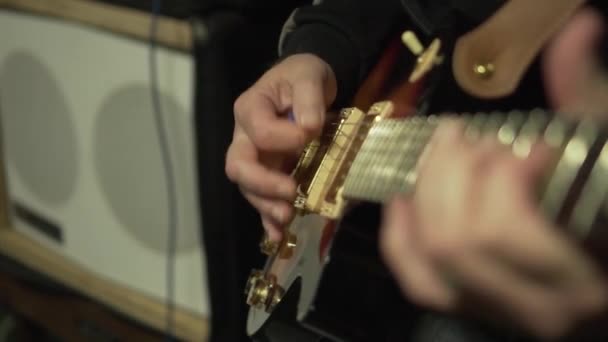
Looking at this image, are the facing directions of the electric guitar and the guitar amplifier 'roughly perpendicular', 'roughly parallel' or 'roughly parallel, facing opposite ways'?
roughly parallel

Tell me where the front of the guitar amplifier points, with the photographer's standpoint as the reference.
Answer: facing the viewer and to the left of the viewer

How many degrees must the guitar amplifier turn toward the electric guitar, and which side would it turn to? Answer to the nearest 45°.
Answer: approximately 45° to its left

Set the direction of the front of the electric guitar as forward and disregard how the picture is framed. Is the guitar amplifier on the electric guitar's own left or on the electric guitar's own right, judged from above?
on the electric guitar's own right

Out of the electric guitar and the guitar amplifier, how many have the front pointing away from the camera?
0
